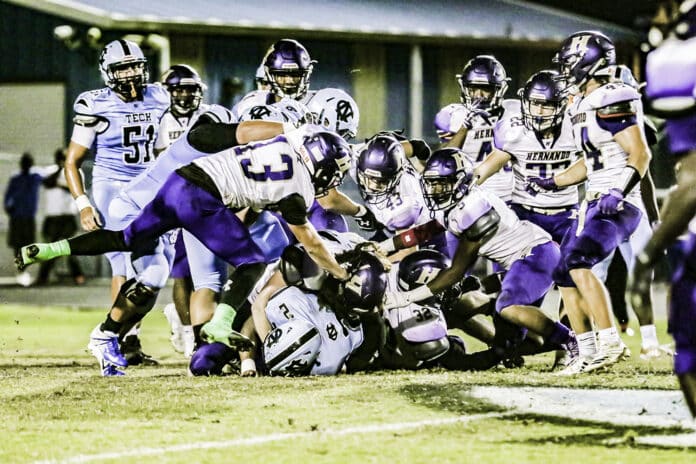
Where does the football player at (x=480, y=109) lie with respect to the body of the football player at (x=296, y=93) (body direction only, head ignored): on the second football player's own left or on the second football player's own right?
on the second football player's own left

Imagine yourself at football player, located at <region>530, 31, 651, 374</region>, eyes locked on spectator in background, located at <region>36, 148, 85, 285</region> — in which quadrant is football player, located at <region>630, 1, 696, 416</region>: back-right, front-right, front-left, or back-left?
back-left

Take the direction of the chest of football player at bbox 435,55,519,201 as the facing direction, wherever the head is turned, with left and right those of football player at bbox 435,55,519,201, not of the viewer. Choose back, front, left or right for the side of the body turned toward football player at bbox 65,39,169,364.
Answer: right

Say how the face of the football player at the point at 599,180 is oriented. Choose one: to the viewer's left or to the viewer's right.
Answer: to the viewer's left

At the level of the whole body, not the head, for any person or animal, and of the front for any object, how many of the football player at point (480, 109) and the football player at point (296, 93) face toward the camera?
2

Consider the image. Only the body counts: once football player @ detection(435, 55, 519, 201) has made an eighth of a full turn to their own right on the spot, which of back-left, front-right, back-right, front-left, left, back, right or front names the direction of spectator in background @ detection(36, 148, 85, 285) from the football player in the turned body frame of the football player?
right

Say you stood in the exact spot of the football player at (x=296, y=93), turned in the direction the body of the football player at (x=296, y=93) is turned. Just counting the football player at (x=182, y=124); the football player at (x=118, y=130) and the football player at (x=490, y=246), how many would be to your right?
2

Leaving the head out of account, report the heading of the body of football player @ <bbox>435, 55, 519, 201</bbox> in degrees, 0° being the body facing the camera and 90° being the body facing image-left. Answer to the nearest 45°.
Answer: approximately 0°

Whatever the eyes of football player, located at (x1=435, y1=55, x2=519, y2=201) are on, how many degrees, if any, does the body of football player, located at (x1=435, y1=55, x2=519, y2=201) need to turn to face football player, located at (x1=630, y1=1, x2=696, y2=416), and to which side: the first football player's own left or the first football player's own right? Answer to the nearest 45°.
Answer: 0° — they already face them
